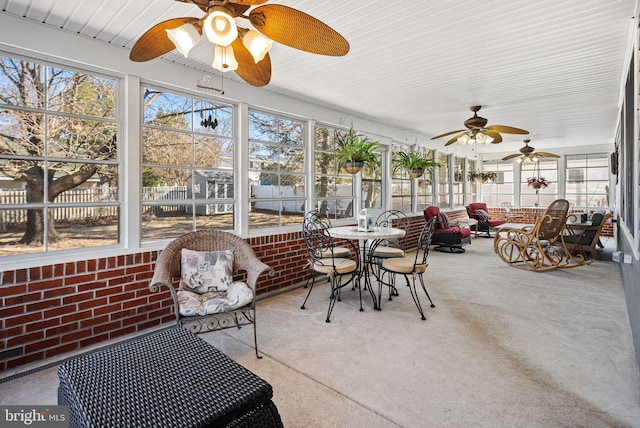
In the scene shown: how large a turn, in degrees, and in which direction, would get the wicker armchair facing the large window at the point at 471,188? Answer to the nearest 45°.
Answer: approximately 135° to its left

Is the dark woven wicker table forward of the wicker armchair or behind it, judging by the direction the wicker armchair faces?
forward

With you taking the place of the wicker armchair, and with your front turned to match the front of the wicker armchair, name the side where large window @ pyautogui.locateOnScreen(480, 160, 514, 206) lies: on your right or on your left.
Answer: on your left

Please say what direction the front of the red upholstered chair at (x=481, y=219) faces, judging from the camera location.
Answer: facing the viewer and to the right of the viewer

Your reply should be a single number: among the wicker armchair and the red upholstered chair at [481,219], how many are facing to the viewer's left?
0

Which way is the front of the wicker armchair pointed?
toward the camera

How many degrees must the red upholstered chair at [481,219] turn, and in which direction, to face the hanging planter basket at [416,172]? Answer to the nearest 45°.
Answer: approximately 45° to its right

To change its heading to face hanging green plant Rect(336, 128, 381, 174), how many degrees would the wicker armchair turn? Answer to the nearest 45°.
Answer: approximately 135° to its left

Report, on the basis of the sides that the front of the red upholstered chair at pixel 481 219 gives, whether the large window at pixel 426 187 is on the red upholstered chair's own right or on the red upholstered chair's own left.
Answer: on the red upholstered chair's own right

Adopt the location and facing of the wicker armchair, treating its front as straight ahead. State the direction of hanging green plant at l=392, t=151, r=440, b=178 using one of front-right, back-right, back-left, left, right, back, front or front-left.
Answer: back-left

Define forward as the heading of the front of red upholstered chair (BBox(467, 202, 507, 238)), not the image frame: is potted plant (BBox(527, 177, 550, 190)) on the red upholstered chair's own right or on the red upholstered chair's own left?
on the red upholstered chair's own left

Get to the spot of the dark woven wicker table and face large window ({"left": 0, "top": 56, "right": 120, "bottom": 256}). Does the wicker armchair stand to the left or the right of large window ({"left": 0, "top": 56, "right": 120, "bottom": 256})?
right

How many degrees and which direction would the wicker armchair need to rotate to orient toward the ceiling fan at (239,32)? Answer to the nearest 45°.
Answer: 0° — it already faces it

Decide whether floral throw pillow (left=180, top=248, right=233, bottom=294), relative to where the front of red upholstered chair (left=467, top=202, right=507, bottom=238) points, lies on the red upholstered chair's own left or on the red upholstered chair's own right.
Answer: on the red upholstered chair's own right
